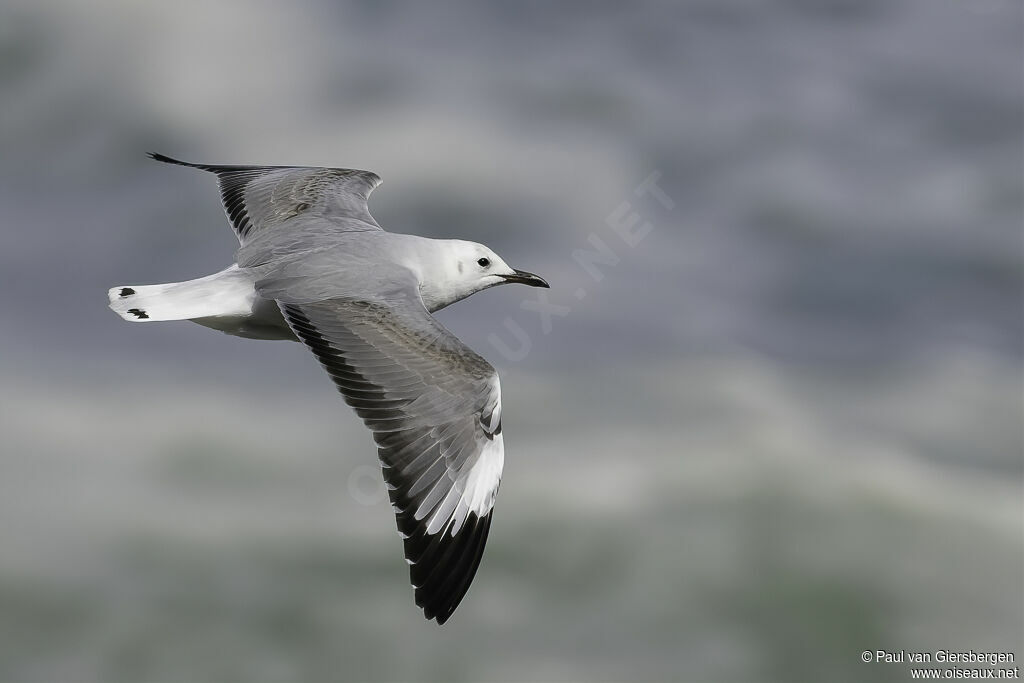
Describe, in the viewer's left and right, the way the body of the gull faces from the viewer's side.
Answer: facing to the right of the viewer
